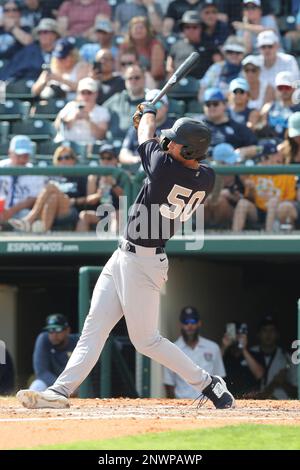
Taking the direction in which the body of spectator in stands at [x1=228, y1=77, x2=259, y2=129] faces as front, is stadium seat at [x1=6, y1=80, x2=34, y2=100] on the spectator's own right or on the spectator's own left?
on the spectator's own right

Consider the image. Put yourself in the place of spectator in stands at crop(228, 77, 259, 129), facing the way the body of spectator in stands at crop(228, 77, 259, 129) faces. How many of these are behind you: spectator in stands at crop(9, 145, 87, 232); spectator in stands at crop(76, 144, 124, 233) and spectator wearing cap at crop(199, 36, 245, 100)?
1

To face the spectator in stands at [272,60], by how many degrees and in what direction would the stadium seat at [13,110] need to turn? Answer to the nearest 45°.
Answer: approximately 90° to its left

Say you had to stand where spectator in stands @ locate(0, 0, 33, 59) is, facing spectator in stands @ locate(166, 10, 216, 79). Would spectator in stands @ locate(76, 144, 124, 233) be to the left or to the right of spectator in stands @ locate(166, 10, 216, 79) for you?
right
